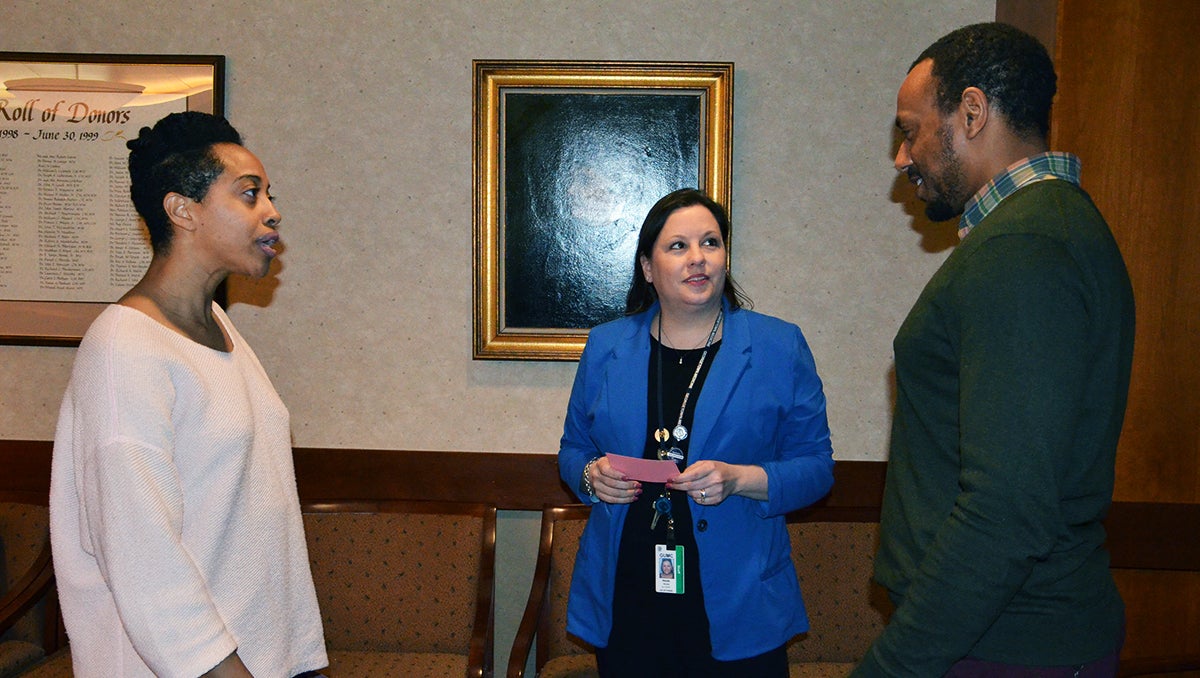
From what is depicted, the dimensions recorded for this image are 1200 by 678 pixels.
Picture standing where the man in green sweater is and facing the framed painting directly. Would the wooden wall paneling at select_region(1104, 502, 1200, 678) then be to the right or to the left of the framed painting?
right

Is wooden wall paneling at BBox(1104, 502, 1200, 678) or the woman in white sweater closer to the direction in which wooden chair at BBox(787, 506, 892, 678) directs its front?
the woman in white sweater

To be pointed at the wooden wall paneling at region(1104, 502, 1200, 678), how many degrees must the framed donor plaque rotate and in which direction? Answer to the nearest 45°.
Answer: approximately 45° to its left

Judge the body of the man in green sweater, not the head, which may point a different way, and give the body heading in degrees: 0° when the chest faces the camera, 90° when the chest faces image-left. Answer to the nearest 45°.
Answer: approximately 90°

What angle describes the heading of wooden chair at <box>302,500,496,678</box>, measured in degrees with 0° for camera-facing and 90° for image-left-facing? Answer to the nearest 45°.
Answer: approximately 0°

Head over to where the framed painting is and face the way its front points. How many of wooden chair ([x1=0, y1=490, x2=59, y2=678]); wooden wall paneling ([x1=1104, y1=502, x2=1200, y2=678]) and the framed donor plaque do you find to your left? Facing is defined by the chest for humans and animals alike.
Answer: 1

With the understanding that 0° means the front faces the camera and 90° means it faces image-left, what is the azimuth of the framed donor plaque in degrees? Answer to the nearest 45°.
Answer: approximately 0°
